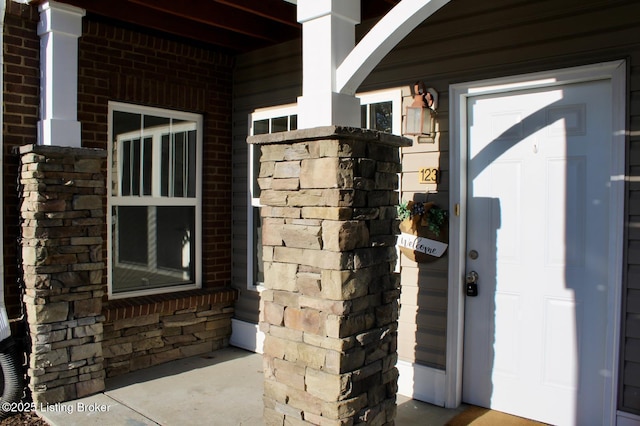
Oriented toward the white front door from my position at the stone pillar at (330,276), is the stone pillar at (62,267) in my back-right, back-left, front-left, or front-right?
back-left

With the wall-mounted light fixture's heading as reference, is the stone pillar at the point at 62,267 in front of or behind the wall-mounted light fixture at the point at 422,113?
in front

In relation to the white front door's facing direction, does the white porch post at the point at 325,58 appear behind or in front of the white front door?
in front

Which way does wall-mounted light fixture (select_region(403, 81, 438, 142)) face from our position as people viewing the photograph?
facing the viewer and to the left of the viewer

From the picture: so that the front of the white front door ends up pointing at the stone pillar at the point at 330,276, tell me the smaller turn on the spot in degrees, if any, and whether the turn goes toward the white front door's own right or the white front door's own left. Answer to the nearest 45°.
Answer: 0° — it already faces it

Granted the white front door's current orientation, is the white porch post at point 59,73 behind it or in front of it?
in front

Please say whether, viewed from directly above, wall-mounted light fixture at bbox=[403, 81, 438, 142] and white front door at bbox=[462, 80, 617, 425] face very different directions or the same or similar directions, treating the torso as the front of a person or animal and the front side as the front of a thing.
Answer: same or similar directions

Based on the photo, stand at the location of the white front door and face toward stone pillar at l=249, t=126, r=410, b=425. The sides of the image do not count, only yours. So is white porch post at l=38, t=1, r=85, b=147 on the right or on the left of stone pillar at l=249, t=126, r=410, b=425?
right

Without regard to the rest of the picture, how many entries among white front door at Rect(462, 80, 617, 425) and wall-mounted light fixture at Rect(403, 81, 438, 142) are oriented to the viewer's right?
0
